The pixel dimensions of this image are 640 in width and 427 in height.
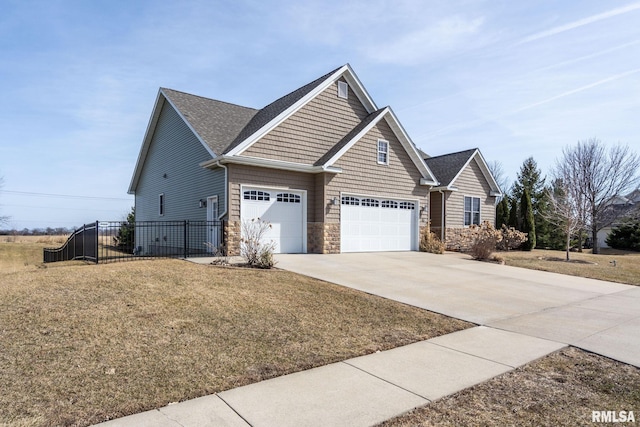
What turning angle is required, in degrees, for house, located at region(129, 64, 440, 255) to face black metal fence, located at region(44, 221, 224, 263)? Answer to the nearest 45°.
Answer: approximately 135° to its right

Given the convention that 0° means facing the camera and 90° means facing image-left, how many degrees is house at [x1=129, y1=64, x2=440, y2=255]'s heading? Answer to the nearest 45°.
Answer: approximately 315°

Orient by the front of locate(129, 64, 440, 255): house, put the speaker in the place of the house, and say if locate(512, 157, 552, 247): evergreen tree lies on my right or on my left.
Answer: on my left

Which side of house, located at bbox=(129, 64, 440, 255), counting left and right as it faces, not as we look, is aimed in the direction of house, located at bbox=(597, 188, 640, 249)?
left

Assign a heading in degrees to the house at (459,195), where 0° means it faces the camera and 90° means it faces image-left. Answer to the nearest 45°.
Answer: approximately 315°

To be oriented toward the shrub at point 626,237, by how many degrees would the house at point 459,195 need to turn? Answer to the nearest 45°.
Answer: approximately 90° to its left
